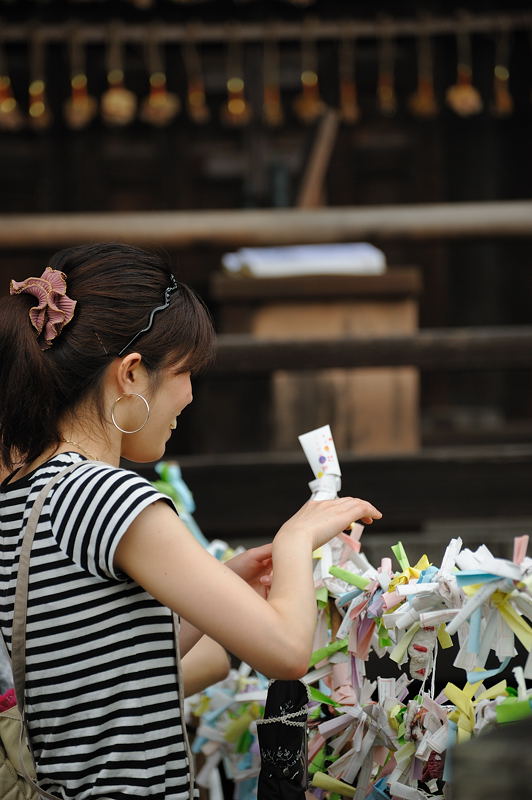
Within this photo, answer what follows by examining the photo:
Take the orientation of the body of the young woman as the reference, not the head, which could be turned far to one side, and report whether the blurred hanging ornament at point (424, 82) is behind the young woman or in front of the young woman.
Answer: in front

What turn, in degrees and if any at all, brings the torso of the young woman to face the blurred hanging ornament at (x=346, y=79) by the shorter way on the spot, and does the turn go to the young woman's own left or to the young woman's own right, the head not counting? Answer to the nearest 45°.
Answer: approximately 45° to the young woman's own left

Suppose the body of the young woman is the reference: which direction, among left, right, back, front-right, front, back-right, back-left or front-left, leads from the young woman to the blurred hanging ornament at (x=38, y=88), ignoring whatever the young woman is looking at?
front-left

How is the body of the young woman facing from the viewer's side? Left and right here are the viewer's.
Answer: facing away from the viewer and to the right of the viewer

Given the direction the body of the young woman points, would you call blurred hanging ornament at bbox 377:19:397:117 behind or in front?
in front

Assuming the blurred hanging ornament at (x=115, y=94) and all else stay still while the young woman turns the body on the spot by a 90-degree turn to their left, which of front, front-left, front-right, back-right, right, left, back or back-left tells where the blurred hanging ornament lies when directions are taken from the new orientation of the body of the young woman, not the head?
front-right

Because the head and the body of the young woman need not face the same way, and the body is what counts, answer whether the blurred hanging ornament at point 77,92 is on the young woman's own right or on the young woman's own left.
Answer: on the young woman's own left
